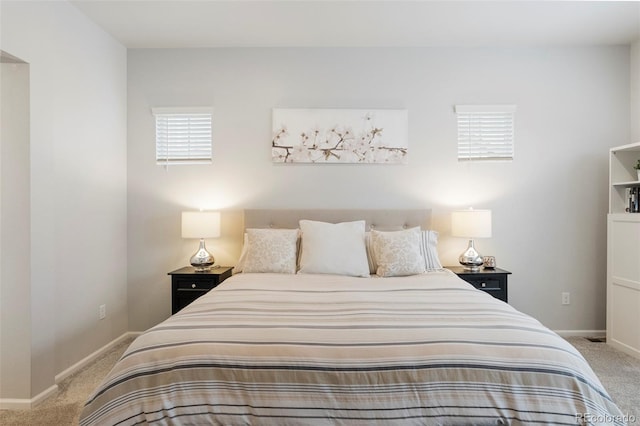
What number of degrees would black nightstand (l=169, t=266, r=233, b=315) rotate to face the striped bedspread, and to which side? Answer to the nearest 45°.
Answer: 0° — it already faces it

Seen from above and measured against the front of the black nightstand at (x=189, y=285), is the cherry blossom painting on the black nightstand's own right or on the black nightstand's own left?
on the black nightstand's own left

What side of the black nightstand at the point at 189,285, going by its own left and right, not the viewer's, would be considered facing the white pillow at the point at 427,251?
left

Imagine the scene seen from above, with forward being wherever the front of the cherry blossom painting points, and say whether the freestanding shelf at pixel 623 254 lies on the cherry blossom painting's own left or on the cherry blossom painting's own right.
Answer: on the cherry blossom painting's own left

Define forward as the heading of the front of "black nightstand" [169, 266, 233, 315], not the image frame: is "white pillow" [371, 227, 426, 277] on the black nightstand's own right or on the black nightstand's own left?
on the black nightstand's own left

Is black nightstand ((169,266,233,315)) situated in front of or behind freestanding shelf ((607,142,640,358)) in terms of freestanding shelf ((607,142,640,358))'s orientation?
in front

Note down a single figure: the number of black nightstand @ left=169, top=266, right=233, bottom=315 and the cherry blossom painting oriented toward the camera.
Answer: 2

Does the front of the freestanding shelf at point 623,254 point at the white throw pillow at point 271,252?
yes

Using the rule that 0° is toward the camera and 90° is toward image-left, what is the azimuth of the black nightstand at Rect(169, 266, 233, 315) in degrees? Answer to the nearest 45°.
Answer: approximately 0°

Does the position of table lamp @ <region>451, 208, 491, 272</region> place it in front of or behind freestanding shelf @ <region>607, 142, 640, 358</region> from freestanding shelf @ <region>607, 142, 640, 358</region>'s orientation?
in front
